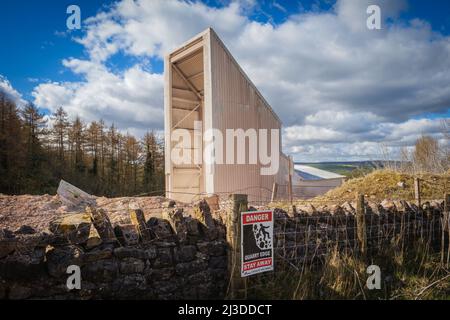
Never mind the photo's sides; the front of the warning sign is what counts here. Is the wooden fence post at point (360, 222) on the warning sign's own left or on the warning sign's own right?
on the warning sign's own left

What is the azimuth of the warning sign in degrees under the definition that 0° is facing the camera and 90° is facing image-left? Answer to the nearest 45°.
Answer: approximately 315°

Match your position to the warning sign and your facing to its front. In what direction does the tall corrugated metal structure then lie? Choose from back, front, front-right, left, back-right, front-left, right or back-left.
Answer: back-left
